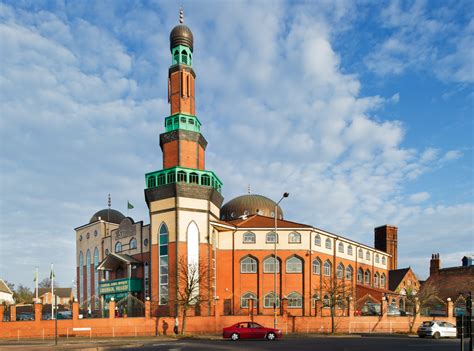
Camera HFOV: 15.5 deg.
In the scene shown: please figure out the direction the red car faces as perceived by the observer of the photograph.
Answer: facing to the right of the viewer
